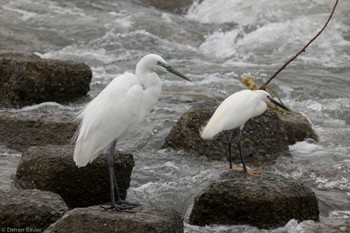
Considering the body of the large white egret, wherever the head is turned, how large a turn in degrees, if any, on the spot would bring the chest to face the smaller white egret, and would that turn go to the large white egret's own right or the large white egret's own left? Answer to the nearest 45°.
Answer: approximately 45° to the large white egret's own left

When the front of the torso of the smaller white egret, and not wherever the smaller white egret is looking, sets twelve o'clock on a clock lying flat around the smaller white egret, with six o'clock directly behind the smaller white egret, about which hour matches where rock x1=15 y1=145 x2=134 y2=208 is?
The rock is roughly at 5 o'clock from the smaller white egret.

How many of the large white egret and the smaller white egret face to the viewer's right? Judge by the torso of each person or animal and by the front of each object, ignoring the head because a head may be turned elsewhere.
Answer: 2

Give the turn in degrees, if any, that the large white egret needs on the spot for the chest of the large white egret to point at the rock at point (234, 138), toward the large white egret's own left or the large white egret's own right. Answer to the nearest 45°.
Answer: approximately 45° to the large white egret's own left

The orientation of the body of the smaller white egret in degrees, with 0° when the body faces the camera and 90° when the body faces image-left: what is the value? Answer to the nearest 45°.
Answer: approximately 270°

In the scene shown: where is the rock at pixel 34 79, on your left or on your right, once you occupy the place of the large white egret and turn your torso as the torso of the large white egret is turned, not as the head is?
on your left

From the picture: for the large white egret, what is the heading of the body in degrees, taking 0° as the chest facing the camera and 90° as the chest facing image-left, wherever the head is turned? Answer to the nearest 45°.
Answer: approximately 270°

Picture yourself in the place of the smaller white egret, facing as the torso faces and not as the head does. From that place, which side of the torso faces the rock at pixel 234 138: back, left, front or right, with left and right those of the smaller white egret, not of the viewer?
left
